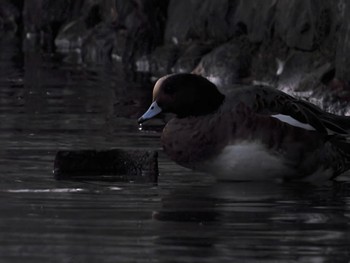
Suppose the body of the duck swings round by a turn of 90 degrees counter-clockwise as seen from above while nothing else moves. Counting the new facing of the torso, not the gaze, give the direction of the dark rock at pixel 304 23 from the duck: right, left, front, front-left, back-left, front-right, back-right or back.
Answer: back

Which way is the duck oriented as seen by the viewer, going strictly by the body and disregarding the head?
to the viewer's left

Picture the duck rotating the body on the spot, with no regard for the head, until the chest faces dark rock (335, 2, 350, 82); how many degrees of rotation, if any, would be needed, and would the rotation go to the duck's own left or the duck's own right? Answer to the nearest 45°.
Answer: approximately 90° to the duck's own right

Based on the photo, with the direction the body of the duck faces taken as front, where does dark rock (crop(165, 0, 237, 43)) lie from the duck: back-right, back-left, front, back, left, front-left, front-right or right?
right

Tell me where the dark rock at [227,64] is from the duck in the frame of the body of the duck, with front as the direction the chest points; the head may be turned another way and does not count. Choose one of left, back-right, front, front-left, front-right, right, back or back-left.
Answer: right

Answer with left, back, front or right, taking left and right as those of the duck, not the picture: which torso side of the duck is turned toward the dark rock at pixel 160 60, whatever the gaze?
right

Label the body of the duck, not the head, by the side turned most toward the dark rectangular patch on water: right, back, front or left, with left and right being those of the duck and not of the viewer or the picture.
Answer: front

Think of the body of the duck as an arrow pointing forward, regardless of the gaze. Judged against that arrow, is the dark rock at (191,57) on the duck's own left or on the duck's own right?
on the duck's own right

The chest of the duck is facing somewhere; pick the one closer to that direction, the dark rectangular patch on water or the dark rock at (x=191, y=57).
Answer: the dark rectangular patch on water
